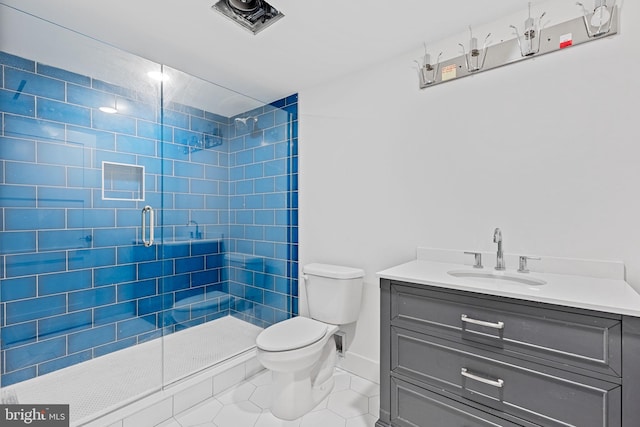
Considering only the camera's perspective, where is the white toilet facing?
facing the viewer and to the left of the viewer

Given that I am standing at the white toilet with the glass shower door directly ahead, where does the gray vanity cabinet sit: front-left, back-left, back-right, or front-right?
back-left

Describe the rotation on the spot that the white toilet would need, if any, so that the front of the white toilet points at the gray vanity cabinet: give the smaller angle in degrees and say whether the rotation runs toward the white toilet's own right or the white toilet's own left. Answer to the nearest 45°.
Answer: approximately 90° to the white toilet's own left

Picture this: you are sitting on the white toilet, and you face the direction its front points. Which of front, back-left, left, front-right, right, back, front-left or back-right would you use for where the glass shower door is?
front-right
